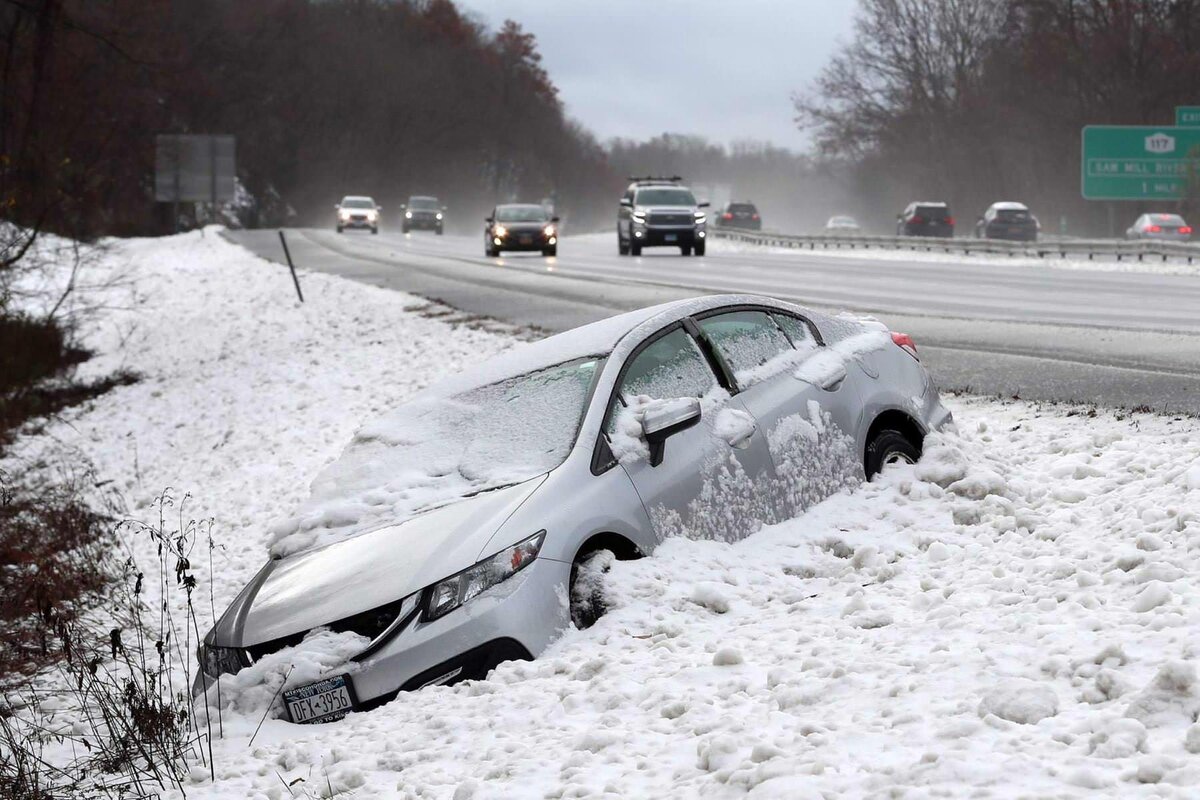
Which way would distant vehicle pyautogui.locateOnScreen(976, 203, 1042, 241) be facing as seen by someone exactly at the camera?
facing away from the viewer

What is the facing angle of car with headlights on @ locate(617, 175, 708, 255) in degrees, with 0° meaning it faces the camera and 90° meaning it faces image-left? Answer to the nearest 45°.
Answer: approximately 0°

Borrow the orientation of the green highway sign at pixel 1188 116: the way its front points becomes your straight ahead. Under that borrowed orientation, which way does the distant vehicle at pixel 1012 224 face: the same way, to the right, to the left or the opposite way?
the opposite way

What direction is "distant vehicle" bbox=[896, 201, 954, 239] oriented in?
away from the camera

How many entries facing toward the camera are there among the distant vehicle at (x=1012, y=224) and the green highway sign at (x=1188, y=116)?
1

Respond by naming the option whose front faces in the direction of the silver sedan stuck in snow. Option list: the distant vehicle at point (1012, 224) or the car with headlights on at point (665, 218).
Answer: the car with headlights on

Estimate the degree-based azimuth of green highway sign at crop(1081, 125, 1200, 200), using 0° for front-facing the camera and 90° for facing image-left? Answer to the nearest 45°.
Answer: approximately 0°

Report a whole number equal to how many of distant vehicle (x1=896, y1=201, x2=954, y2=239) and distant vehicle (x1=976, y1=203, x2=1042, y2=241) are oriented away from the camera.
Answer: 2
